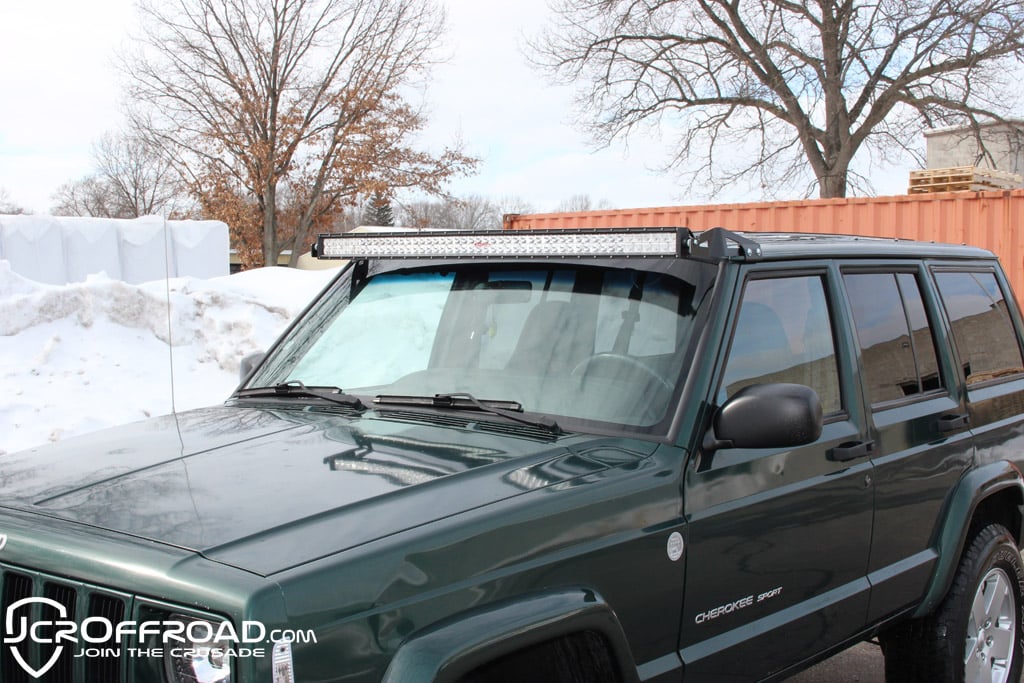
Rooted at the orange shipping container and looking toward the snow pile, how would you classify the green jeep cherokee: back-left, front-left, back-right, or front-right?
front-left

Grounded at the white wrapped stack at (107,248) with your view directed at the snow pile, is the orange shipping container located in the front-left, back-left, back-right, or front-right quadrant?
front-left

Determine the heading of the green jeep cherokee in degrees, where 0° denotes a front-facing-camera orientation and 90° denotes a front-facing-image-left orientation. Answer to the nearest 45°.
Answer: approximately 45°

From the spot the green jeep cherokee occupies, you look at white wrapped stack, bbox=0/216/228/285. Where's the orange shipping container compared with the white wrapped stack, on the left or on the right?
right

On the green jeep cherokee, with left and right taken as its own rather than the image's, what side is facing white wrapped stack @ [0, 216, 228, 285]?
right

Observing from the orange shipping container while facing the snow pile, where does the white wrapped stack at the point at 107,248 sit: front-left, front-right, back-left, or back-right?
front-right

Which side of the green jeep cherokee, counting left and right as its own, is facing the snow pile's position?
right

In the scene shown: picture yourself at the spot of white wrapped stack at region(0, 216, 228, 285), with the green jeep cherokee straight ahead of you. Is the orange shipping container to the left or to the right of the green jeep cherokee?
left

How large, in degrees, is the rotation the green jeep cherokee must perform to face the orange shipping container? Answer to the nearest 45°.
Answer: approximately 180°

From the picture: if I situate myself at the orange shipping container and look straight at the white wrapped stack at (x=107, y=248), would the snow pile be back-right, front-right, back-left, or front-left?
front-left
